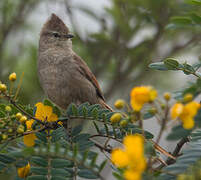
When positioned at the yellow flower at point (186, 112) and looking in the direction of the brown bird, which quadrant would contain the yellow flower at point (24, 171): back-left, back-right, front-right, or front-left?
front-left

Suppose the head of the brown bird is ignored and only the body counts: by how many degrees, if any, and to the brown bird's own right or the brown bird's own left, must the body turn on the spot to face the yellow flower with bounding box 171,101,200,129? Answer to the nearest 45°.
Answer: approximately 135° to the brown bird's own left

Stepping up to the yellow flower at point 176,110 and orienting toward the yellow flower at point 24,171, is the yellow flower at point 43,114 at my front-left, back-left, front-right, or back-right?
front-right

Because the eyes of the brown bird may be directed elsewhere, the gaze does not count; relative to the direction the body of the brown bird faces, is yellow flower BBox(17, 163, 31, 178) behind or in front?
in front
